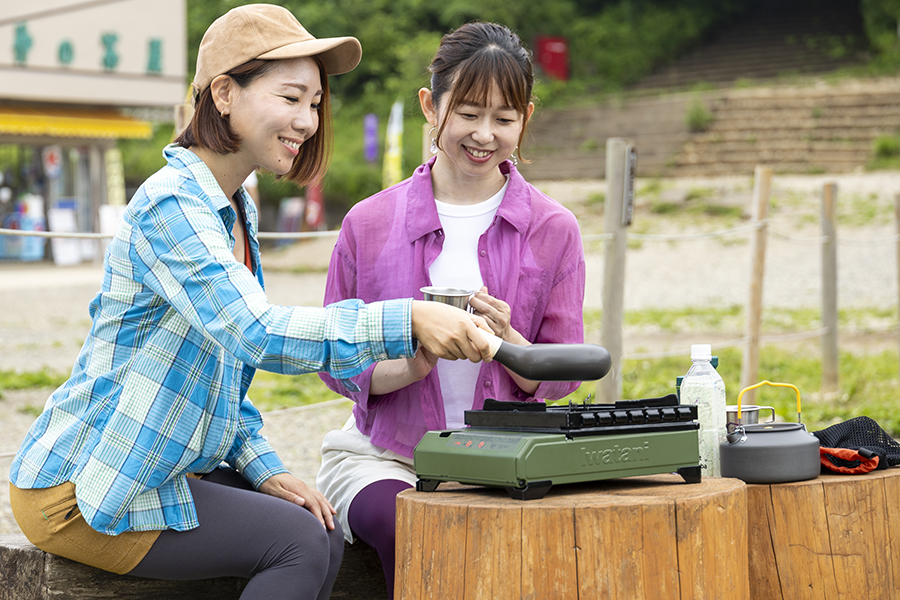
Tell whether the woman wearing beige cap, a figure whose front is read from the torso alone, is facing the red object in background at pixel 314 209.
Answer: no

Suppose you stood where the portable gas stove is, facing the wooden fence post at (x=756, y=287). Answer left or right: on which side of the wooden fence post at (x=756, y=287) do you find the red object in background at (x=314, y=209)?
left

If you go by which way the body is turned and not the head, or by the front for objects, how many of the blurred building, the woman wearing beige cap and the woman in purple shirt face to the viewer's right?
1

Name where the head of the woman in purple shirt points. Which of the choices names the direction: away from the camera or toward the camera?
toward the camera

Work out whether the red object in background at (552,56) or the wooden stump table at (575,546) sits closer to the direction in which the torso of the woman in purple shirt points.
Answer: the wooden stump table

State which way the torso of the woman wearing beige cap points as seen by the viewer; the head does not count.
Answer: to the viewer's right

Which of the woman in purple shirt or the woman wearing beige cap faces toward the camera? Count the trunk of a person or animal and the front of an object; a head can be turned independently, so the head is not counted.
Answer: the woman in purple shirt

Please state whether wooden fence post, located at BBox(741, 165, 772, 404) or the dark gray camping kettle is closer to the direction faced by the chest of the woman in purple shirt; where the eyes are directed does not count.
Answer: the dark gray camping kettle

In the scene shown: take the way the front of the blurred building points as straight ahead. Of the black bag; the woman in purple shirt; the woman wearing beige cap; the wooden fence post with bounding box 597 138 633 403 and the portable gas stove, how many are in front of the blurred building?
5

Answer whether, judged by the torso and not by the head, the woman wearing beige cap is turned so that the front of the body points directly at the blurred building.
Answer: no

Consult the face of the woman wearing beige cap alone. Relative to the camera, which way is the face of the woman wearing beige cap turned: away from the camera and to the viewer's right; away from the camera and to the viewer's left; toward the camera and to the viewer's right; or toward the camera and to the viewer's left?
toward the camera and to the viewer's right

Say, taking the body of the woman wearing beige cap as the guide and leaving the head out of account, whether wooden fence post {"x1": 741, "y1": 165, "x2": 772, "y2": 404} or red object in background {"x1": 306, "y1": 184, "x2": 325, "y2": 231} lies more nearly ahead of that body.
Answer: the wooden fence post

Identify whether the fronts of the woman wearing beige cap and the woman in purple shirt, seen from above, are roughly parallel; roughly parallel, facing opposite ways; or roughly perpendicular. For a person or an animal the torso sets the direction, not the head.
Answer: roughly perpendicular

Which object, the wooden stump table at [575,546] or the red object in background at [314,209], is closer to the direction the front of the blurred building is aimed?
the wooden stump table

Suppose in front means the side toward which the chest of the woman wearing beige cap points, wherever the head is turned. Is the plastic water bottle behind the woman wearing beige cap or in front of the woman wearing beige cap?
in front

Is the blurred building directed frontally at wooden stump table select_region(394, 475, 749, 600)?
yes

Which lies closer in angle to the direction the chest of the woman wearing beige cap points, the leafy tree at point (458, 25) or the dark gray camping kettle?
the dark gray camping kettle

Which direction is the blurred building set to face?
toward the camera

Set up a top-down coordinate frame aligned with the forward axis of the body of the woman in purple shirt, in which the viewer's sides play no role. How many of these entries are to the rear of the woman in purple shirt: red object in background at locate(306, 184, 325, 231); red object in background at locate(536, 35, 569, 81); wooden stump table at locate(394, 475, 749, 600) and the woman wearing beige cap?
2

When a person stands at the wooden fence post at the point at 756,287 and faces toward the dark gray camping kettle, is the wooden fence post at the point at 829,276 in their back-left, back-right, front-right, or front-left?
back-left

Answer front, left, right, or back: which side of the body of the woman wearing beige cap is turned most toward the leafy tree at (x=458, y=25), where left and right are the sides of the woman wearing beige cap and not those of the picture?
left
